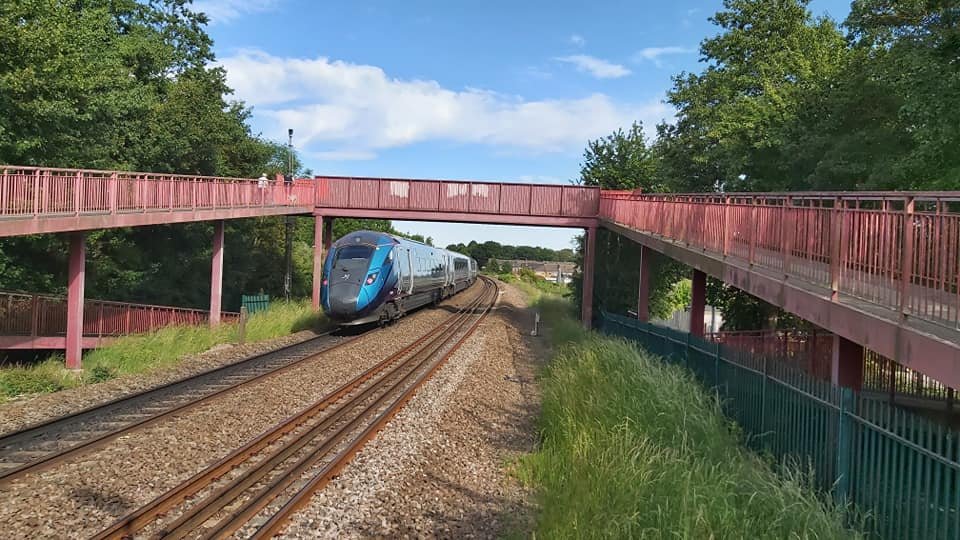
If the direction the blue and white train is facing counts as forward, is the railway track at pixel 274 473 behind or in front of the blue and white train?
in front

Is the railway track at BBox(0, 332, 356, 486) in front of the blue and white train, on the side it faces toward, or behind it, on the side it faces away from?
in front

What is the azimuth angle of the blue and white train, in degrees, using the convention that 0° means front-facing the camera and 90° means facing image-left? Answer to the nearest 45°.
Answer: approximately 45°

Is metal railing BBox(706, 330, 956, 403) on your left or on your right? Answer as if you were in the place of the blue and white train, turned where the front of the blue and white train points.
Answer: on your left

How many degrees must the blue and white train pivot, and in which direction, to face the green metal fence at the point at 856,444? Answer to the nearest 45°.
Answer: approximately 45° to its left

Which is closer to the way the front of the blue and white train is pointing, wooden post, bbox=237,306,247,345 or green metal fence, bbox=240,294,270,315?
the wooden post

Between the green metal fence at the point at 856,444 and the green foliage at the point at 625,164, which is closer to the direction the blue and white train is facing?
the green metal fence

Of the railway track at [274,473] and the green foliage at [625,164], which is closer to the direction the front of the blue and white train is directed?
the railway track

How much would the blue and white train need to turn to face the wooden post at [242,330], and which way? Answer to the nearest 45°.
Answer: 0° — it already faces it
